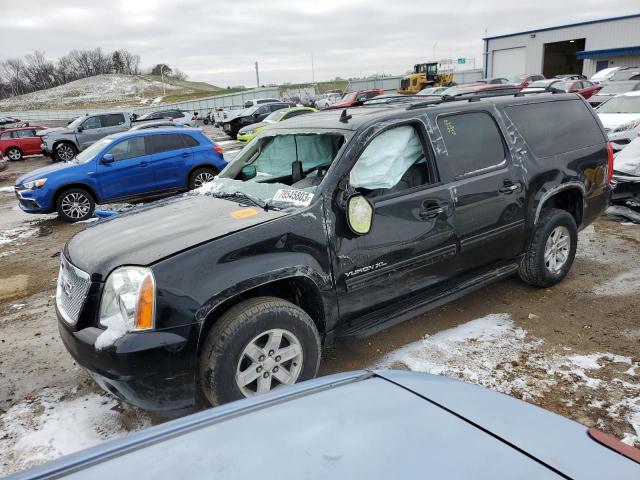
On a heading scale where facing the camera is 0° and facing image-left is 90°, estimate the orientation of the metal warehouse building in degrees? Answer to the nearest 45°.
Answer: approximately 45°

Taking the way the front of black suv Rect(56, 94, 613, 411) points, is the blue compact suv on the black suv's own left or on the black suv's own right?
on the black suv's own right

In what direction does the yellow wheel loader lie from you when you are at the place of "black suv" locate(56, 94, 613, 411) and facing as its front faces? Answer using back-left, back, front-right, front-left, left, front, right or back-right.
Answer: back-right

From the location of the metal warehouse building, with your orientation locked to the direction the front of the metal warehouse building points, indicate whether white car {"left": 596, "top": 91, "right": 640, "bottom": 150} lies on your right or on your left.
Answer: on your left

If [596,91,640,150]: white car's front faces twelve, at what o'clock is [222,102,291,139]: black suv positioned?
The black suv is roughly at 2 o'clock from the white car.

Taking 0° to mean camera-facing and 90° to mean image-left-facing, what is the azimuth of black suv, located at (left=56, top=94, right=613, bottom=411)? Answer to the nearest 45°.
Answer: approximately 45°

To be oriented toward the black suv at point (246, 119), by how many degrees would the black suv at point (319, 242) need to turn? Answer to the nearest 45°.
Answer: approximately 135° to its right

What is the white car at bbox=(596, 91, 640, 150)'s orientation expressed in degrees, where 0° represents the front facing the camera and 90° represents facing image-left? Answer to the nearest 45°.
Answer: approximately 45°
